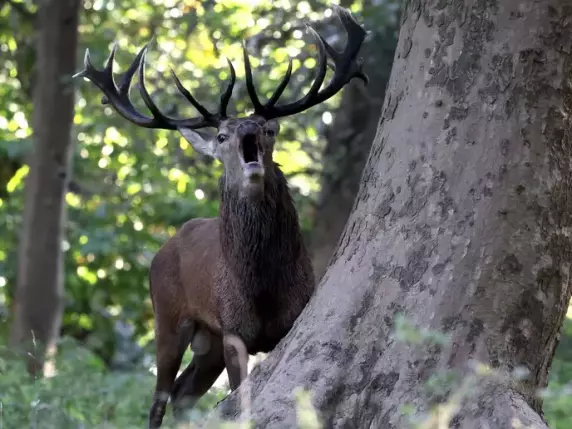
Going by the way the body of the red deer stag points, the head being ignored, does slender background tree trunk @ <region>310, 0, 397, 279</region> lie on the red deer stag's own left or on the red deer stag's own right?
on the red deer stag's own left

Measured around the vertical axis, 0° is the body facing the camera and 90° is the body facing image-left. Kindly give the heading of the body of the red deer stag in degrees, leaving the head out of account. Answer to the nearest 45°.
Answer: approximately 315°

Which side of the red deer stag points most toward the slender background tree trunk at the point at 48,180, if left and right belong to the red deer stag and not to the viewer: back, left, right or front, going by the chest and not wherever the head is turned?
back
